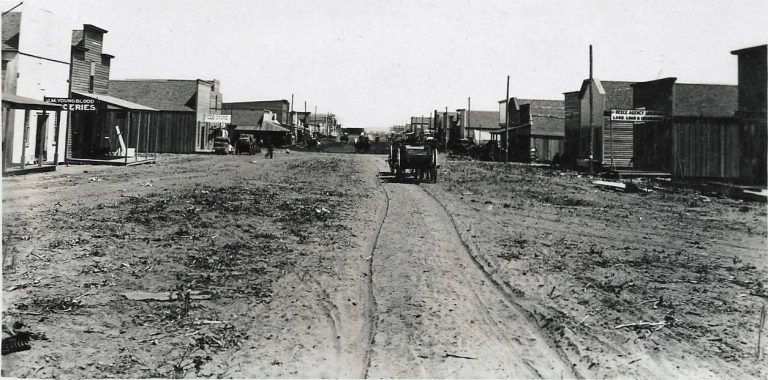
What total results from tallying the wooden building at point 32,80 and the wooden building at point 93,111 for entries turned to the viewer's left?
0

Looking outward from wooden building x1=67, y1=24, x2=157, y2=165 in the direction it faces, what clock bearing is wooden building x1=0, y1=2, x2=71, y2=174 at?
wooden building x1=0, y1=2, x2=71, y2=174 is roughly at 2 o'clock from wooden building x1=67, y1=24, x2=157, y2=165.

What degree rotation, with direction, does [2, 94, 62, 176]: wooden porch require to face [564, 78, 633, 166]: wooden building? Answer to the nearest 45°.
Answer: approximately 45° to its left

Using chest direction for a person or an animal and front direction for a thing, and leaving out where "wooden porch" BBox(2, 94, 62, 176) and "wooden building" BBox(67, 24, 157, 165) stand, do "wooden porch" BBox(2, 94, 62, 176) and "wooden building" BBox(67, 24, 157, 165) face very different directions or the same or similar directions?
same or similar directions

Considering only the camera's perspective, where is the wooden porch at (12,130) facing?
facing the viewer and to the right of the viewer

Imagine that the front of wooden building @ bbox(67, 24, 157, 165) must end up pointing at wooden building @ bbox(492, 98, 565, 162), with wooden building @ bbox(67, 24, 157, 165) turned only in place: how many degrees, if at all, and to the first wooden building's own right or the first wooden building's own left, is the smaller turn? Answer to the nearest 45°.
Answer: approximately 45° to the first wooden building's own left

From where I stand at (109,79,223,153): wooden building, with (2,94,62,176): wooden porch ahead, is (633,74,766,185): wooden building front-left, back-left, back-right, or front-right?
front-left

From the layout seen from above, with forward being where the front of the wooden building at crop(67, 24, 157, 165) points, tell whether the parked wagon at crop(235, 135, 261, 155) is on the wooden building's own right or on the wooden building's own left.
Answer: on the wooden building's own left

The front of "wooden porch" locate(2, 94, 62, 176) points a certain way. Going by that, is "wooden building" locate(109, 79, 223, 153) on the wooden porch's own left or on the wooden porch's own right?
on the wooden porch's own left
